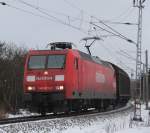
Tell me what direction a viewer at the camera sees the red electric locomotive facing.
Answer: facing the viewer and to the left of the viewer
